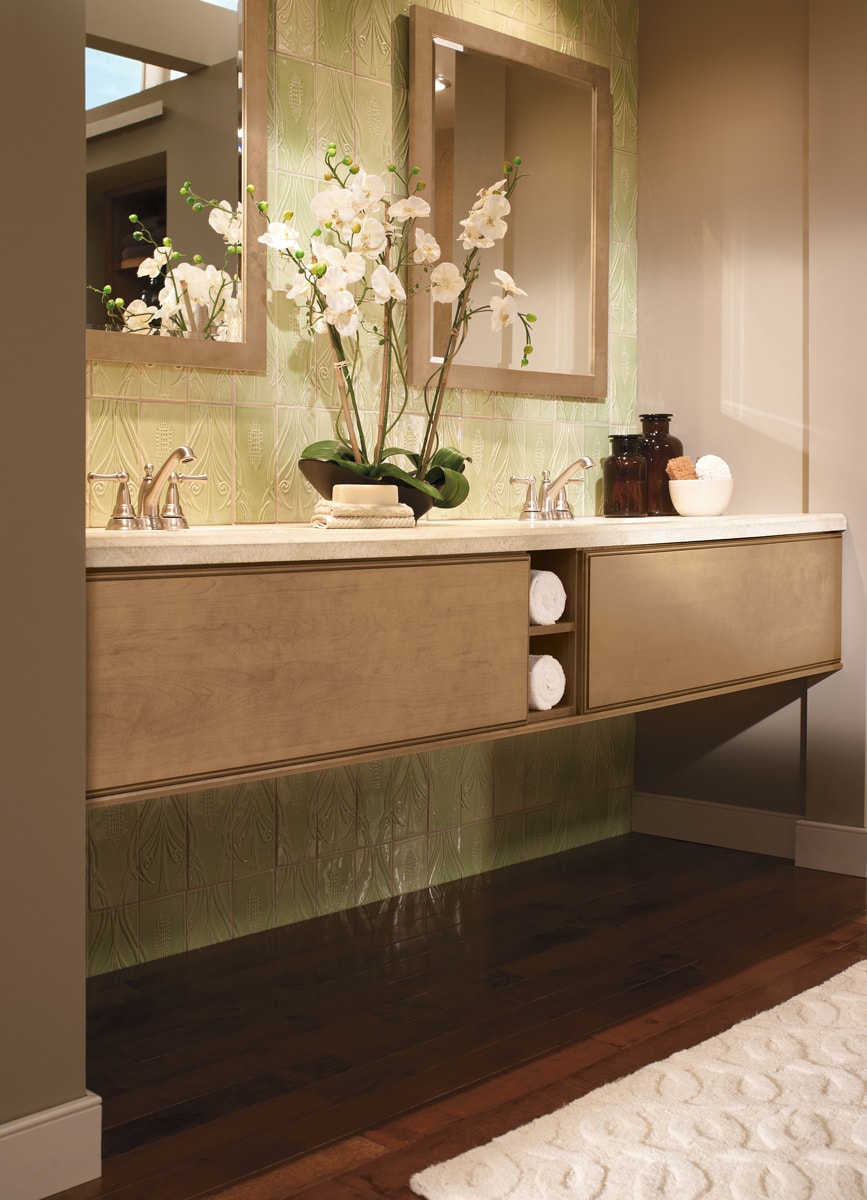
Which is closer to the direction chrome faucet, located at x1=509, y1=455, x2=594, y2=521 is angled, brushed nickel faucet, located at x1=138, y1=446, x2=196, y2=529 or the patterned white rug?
the patterned white rug

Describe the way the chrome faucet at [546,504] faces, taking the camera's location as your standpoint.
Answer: facing the viewer and to the right of the viewer

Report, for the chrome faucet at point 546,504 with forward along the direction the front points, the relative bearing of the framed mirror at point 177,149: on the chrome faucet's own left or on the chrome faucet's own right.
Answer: on the chrome faucet's own right

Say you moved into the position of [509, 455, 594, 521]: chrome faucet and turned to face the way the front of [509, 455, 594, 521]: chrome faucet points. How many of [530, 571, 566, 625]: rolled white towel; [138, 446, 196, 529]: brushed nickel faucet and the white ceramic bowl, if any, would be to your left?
1

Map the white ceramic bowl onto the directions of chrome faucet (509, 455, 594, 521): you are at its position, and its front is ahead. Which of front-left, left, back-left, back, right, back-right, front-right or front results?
left

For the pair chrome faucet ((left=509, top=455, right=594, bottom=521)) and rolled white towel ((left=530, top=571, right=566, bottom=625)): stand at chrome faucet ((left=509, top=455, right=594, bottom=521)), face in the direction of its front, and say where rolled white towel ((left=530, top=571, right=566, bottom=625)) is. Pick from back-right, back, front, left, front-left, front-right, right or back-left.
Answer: front-right
